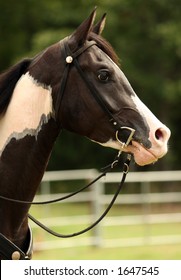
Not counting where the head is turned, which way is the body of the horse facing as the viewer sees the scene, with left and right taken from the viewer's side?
facing to the right of the viewer
